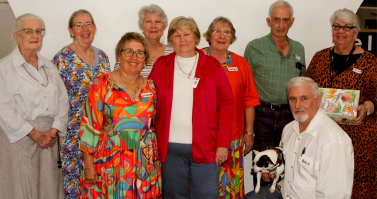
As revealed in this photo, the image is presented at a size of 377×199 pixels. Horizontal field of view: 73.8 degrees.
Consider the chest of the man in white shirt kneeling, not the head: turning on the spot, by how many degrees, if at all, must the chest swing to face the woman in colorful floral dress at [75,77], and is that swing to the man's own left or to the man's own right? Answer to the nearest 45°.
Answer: approximately 45° to the man's own right

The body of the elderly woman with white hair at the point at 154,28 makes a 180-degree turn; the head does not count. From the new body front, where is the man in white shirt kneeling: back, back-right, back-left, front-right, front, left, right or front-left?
back-right

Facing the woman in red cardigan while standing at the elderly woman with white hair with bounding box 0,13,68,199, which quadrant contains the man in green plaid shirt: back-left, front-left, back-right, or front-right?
front-left

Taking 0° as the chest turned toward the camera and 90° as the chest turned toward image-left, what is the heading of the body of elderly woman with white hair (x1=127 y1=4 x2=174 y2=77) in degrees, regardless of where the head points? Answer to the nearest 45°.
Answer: approximately 0°

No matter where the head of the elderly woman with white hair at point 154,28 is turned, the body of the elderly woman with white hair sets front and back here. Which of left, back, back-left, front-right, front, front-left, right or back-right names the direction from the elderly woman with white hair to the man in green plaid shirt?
left

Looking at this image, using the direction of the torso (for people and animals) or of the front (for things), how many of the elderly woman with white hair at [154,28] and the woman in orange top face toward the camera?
2

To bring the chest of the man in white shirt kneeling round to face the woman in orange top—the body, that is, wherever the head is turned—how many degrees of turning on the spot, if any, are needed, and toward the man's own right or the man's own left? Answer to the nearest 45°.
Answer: approximately 90° to the man's own right

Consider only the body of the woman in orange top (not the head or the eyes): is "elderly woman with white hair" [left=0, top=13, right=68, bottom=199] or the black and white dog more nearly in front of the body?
the black and white dog

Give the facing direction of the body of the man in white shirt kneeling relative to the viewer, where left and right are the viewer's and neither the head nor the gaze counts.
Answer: facing the viewer and to the left of the viewer

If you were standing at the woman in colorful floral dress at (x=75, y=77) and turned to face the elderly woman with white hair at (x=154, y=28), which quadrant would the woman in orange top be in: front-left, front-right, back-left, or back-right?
front-right

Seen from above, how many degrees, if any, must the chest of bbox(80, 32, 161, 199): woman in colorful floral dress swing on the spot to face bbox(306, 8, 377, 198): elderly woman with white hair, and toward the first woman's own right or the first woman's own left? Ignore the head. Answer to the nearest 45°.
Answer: approximately 45° to the first woman's own left

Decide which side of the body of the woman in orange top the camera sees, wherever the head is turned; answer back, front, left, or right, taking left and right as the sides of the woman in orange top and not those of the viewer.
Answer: front

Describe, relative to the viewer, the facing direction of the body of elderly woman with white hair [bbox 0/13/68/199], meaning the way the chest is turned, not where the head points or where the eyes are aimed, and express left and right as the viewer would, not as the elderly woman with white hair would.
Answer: facing the viewer and to the right of the viewer
